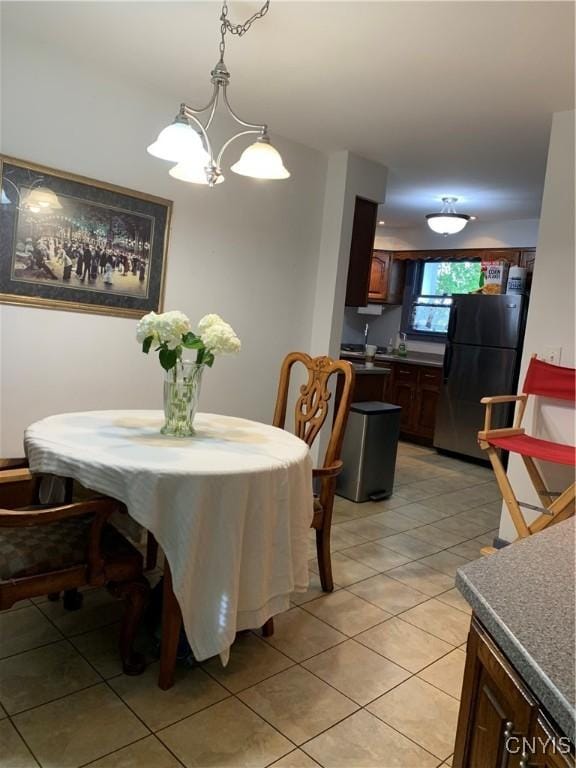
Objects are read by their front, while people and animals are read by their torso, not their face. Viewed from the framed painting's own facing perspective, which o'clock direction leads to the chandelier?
The chandelier is roughly at 1 o'clock from the framed painting.

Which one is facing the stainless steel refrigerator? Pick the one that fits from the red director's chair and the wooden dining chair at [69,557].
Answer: the wooden dining chair

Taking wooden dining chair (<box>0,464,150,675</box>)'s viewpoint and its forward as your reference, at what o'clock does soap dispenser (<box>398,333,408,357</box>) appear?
The soap dispenser is roughly at 12 o'clock from the wooden dining chair.

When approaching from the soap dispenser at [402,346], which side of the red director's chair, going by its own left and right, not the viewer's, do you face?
right

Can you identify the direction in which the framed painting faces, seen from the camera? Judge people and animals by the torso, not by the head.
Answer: facing the viewer and to the right of the viewer

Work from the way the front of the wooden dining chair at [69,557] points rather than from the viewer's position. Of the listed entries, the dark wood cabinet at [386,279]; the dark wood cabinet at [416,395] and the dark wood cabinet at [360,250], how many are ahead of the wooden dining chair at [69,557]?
3

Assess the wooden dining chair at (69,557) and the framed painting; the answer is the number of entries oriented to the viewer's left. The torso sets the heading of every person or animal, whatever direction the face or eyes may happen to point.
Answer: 0

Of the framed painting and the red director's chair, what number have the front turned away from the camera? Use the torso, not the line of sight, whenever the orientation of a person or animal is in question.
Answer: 0

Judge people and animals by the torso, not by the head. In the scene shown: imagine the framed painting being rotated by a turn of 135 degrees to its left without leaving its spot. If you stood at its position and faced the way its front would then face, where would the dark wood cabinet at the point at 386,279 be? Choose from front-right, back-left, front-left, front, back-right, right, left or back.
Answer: front-right

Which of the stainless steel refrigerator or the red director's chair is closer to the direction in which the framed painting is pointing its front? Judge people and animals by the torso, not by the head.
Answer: the red director's chair

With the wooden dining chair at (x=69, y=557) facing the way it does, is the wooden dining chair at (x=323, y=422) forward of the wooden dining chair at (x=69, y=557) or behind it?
forward
